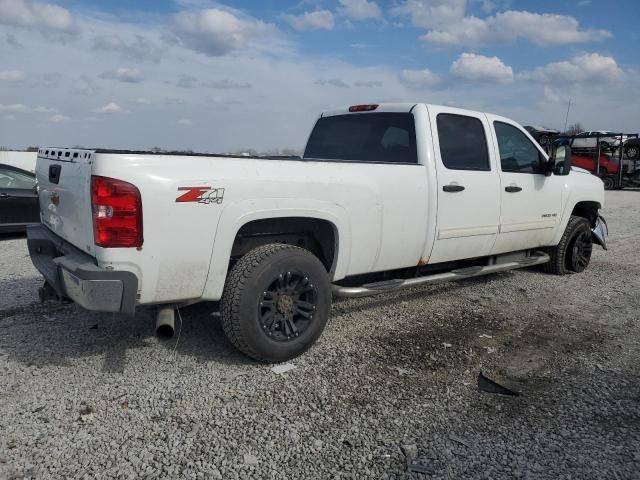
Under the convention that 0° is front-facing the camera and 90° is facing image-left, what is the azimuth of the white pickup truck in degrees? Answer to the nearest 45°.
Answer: approximately 225°

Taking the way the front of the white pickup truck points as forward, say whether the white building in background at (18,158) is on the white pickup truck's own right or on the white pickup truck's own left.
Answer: on the white pickup truck's own left

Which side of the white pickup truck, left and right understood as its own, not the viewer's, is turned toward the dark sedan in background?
left

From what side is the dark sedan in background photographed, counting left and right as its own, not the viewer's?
right
